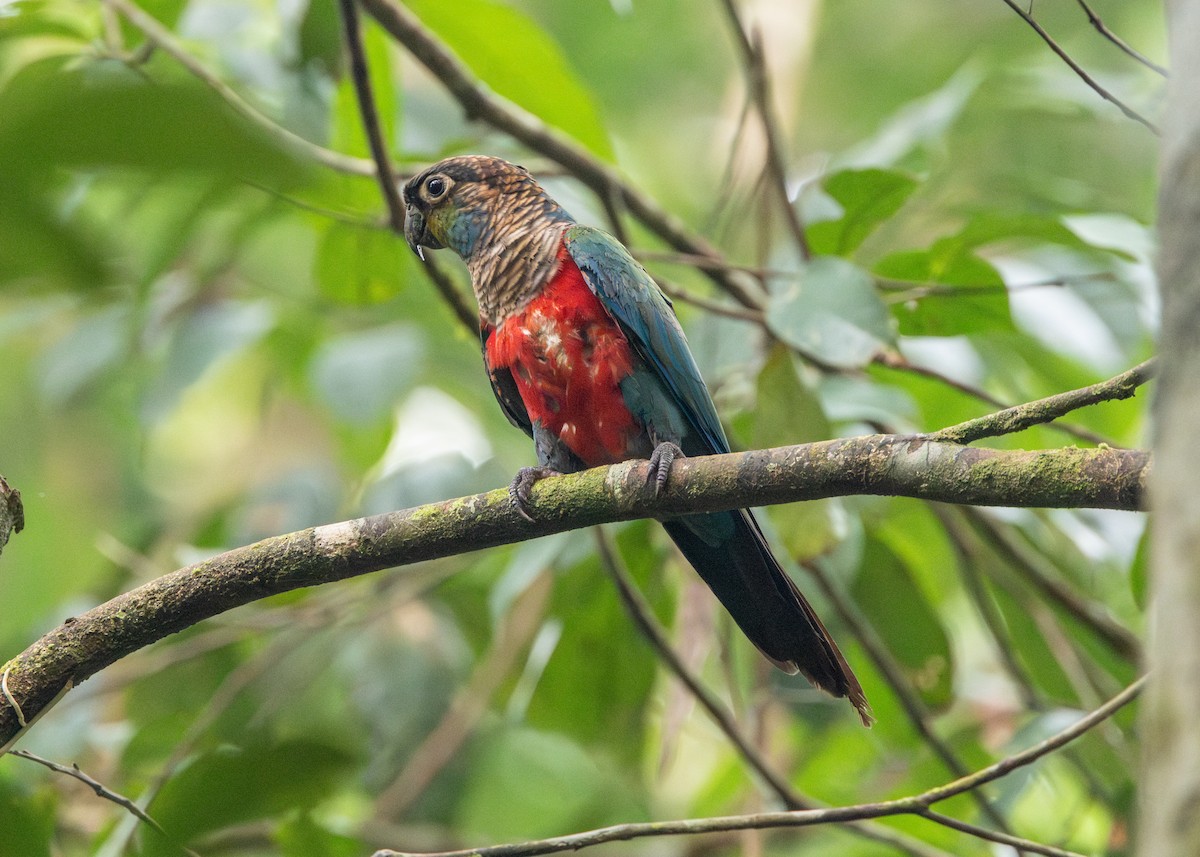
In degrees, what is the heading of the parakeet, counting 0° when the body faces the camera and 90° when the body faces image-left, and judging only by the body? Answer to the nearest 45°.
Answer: approximately 45°

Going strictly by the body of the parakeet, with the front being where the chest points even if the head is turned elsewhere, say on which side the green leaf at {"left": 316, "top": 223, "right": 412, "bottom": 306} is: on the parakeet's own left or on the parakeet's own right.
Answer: on the parakeet's own right

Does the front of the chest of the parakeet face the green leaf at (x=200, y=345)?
no

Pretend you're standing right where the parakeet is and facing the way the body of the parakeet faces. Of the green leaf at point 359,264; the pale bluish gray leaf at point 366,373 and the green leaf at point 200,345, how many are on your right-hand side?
3

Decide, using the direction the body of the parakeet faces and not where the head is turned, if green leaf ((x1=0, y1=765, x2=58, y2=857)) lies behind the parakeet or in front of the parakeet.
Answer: in front

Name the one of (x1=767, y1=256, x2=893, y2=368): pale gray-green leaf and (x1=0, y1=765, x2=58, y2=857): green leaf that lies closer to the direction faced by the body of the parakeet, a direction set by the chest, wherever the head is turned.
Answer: the green leaf

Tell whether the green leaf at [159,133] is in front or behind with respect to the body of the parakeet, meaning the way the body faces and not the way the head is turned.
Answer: in front

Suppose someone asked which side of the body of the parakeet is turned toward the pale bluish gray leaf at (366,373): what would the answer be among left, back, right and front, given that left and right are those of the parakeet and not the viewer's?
right

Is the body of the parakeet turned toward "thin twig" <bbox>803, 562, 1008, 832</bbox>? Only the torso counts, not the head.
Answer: no

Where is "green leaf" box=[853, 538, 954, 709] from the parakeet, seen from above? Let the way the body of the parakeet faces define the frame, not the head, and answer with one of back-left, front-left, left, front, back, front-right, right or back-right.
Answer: back

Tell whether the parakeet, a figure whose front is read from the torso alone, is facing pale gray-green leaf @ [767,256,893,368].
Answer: no
